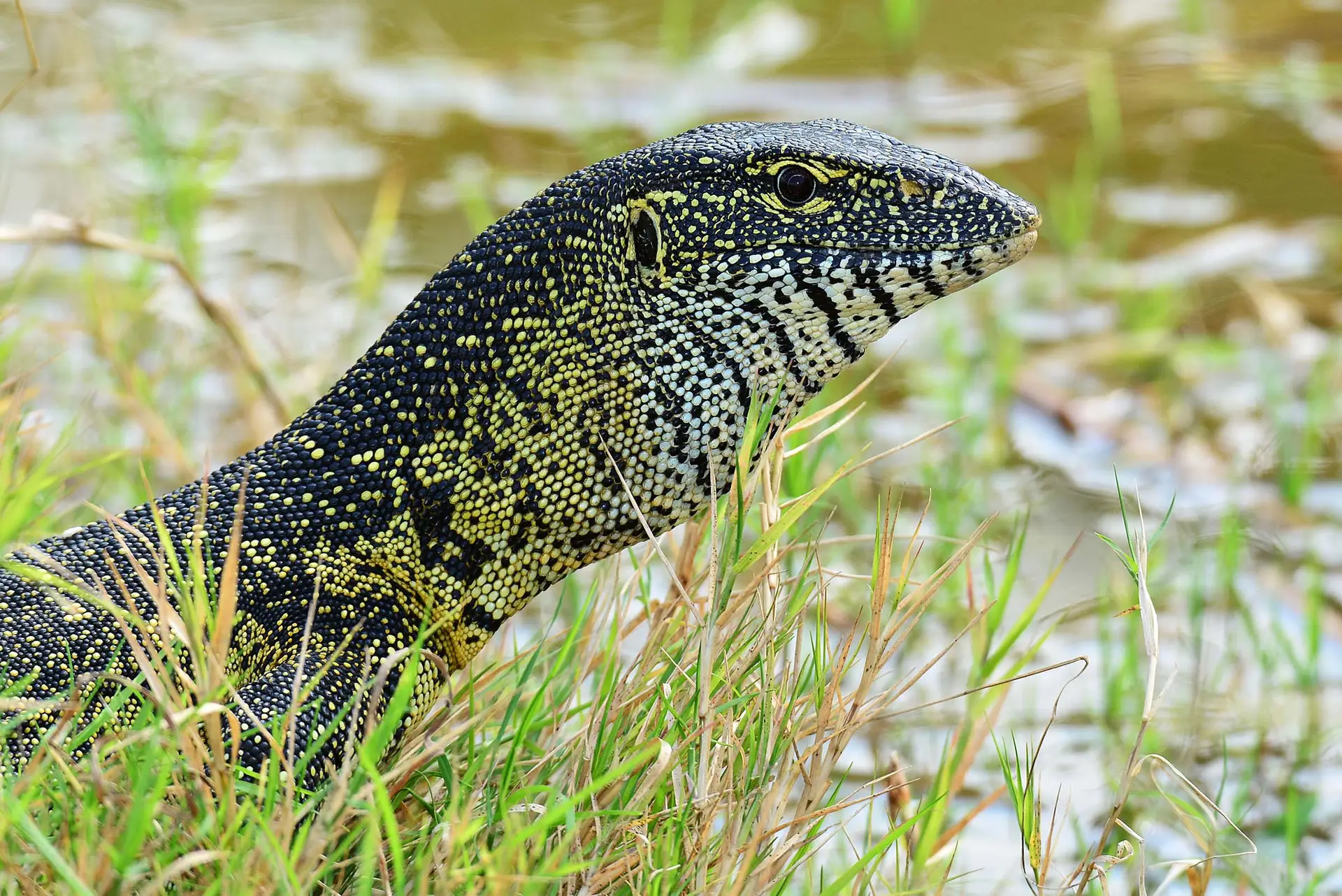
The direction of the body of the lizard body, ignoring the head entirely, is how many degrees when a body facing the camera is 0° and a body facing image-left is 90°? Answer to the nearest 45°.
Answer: approximately 270°
